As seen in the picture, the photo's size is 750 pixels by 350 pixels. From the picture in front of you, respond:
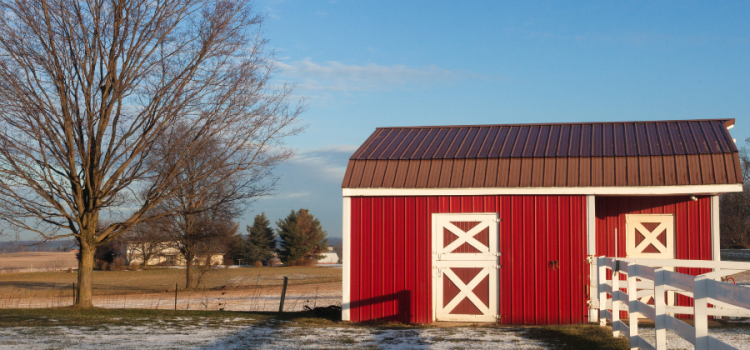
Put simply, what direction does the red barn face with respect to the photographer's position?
facing the viewer

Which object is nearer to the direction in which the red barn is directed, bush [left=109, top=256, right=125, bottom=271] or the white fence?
the white fence

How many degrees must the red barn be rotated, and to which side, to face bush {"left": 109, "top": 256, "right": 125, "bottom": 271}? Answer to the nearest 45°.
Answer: approximately 135° to its right

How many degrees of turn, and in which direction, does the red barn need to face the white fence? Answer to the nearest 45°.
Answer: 0° — it already faces it
